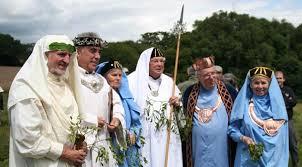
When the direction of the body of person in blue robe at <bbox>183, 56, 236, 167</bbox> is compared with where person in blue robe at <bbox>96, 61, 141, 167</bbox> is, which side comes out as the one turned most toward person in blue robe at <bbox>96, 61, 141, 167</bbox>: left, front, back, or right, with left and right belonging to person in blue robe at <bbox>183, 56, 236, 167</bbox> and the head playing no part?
right

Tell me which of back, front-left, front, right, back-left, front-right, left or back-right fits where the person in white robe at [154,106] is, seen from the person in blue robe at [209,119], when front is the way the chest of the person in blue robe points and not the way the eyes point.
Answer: right

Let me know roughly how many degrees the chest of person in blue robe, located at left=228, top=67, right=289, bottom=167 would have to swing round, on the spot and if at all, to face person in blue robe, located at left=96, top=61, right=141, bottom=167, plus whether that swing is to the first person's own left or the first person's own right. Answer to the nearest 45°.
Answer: approximately 90° to the first person's own right

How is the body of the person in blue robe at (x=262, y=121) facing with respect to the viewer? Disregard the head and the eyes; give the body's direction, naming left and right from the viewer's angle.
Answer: facing the viewer

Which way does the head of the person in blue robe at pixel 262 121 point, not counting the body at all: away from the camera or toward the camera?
toward the camera

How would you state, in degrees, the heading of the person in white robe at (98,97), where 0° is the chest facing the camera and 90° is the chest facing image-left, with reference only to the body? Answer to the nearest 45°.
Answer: approximately 315°

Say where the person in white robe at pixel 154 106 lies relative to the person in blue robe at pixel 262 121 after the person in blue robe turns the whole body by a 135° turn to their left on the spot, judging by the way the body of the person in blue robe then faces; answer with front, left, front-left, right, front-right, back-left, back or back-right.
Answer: back-left

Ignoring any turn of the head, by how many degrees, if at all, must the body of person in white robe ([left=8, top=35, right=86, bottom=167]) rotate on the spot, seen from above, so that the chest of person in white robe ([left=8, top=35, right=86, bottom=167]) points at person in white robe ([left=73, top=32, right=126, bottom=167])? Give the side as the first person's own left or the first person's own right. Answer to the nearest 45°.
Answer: approximately 90° to the first person's own left

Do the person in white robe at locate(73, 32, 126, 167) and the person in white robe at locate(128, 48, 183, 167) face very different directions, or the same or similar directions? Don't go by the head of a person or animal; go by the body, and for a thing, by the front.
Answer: same or similar directions

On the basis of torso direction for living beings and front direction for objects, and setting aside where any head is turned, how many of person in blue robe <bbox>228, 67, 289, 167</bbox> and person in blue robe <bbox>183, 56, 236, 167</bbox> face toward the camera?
2

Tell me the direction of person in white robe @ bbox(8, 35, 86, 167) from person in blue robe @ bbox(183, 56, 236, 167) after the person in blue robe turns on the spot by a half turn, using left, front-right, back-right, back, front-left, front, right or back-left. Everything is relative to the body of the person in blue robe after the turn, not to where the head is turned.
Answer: back-left

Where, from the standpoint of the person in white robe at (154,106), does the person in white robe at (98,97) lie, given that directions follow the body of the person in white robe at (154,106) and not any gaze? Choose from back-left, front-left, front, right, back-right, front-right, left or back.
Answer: right

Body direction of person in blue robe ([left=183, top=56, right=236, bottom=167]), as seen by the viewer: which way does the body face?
toward the camera

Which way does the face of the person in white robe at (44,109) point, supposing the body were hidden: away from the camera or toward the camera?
toward the camera
